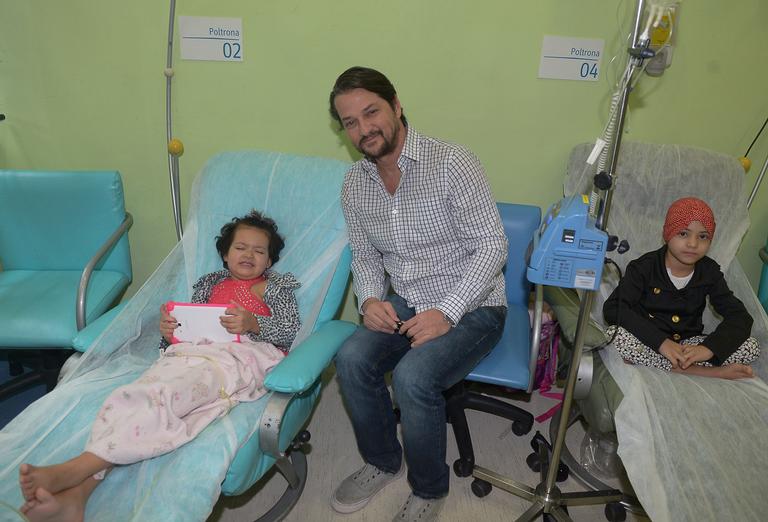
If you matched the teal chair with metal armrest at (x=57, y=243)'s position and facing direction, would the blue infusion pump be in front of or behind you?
in front

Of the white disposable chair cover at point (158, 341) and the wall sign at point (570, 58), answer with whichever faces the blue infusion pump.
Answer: the wall sign

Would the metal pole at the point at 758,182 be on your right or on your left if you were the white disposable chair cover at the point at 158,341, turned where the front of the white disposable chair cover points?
on your left

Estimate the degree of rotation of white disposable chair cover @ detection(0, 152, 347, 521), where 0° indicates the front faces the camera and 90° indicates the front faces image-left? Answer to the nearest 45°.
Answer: approximately 45°

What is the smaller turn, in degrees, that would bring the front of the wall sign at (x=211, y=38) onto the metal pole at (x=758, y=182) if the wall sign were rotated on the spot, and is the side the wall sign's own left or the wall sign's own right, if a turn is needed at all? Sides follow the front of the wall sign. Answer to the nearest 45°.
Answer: approximately 90° to the wall sign's own left

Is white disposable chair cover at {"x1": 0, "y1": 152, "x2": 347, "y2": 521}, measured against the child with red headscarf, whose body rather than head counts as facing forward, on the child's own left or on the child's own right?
on the child's own right

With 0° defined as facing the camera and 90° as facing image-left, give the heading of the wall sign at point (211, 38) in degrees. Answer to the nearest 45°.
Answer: approximately 0°

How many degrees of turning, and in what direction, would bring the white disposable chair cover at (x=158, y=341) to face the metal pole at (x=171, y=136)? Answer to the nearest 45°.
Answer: approximately 135° to its right

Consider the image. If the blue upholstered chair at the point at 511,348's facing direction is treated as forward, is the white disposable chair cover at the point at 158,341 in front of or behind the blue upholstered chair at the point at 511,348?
in front
